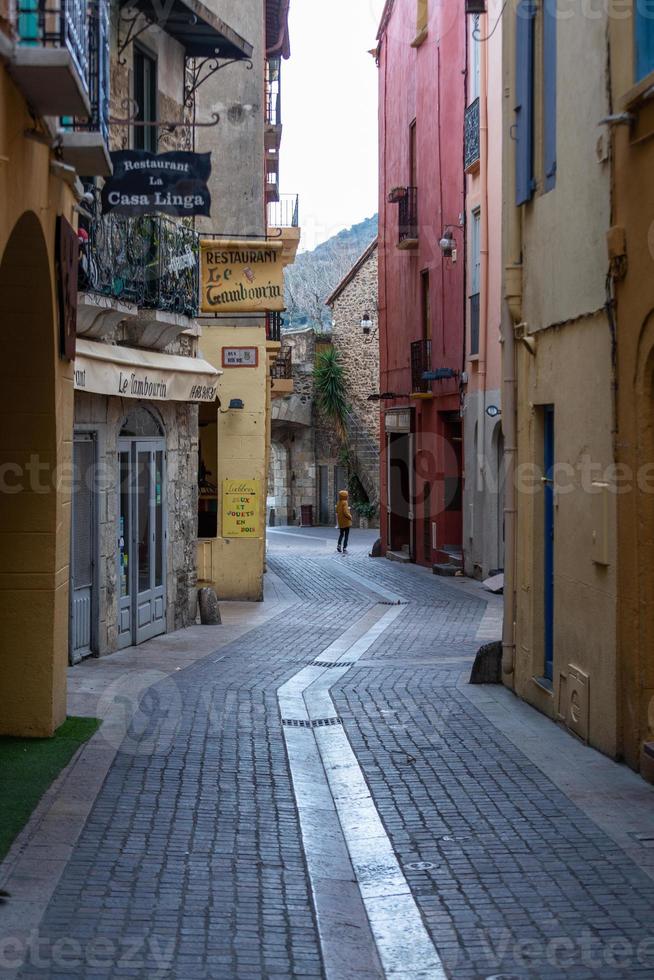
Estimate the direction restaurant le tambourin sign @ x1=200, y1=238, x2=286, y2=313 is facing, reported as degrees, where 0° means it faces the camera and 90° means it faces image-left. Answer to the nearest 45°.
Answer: approximately 0°

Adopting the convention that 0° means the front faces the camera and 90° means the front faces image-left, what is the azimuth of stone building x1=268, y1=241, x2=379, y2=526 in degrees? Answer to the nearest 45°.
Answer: approximately 0°

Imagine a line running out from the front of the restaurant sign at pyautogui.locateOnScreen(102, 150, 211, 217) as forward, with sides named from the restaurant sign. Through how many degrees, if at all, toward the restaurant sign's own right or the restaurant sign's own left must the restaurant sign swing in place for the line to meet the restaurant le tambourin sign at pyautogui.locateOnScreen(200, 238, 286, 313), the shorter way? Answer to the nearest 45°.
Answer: approximately 180°

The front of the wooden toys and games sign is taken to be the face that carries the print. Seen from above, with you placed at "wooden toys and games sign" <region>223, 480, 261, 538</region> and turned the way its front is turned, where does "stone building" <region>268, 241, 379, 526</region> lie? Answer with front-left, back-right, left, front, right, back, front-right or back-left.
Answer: back

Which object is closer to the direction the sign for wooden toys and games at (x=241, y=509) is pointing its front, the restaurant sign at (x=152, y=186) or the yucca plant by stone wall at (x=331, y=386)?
the restaurant sign

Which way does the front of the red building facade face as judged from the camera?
facing to the left of the viewer

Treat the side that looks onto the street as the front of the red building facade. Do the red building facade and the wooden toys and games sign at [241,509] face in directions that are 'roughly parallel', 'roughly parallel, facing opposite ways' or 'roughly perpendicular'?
roughly perpendicular

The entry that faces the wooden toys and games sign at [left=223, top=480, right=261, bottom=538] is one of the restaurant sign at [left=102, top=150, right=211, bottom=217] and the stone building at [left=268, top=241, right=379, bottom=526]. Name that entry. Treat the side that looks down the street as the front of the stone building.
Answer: the stone building

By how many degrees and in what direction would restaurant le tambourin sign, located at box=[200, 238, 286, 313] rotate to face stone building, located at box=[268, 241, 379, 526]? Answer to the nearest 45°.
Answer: approximately 180°

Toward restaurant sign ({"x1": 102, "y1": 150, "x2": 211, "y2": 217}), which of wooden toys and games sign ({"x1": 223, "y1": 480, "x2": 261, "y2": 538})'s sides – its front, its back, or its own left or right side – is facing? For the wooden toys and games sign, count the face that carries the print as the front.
front
